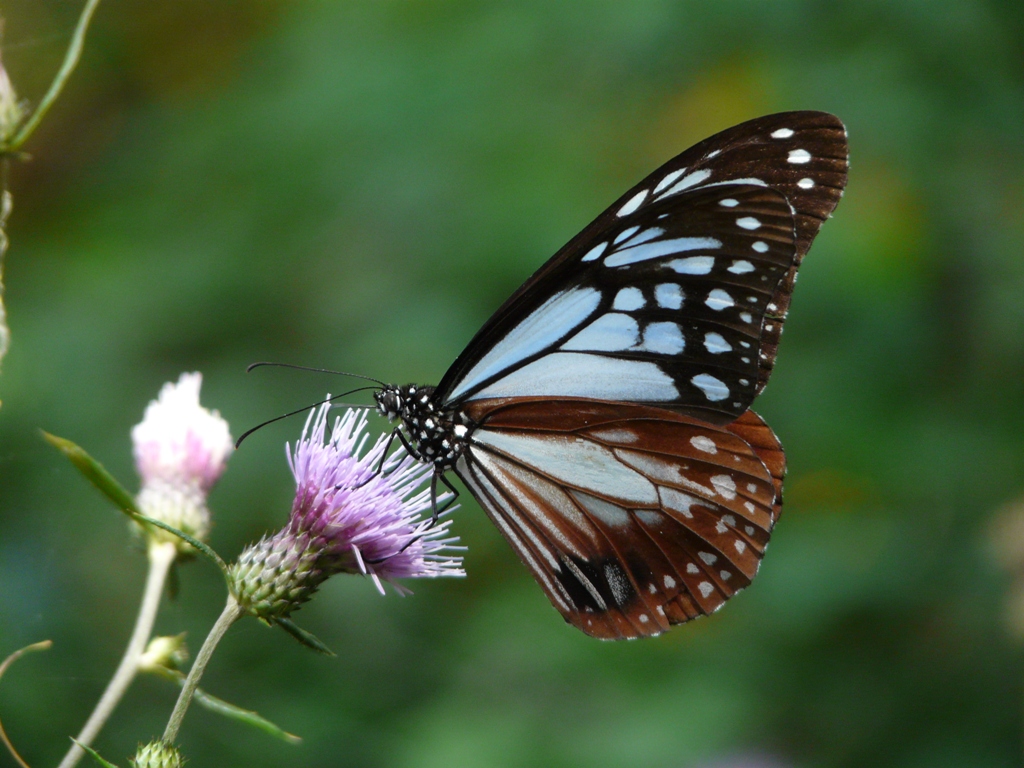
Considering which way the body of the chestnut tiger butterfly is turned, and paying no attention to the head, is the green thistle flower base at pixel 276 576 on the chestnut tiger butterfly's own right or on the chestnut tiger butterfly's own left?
on the chestnut tiger butterfly's own left

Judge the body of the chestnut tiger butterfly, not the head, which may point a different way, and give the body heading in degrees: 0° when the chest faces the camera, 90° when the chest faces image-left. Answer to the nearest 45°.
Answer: approximately 90°
